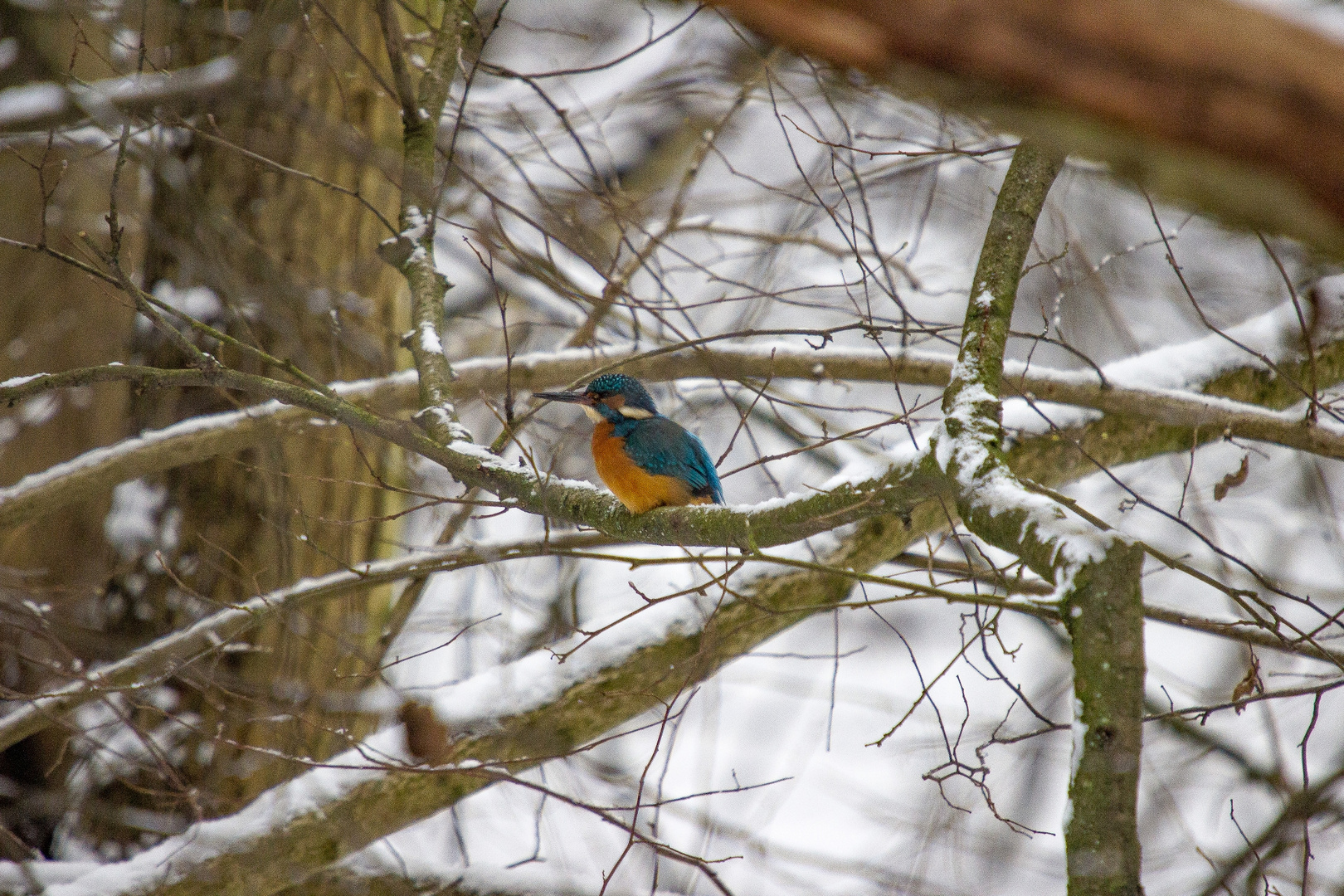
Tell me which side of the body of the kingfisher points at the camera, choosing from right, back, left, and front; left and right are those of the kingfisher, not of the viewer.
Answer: left

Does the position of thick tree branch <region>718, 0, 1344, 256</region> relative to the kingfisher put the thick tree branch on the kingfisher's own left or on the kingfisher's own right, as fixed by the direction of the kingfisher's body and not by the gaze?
on the kingfisher's own left
